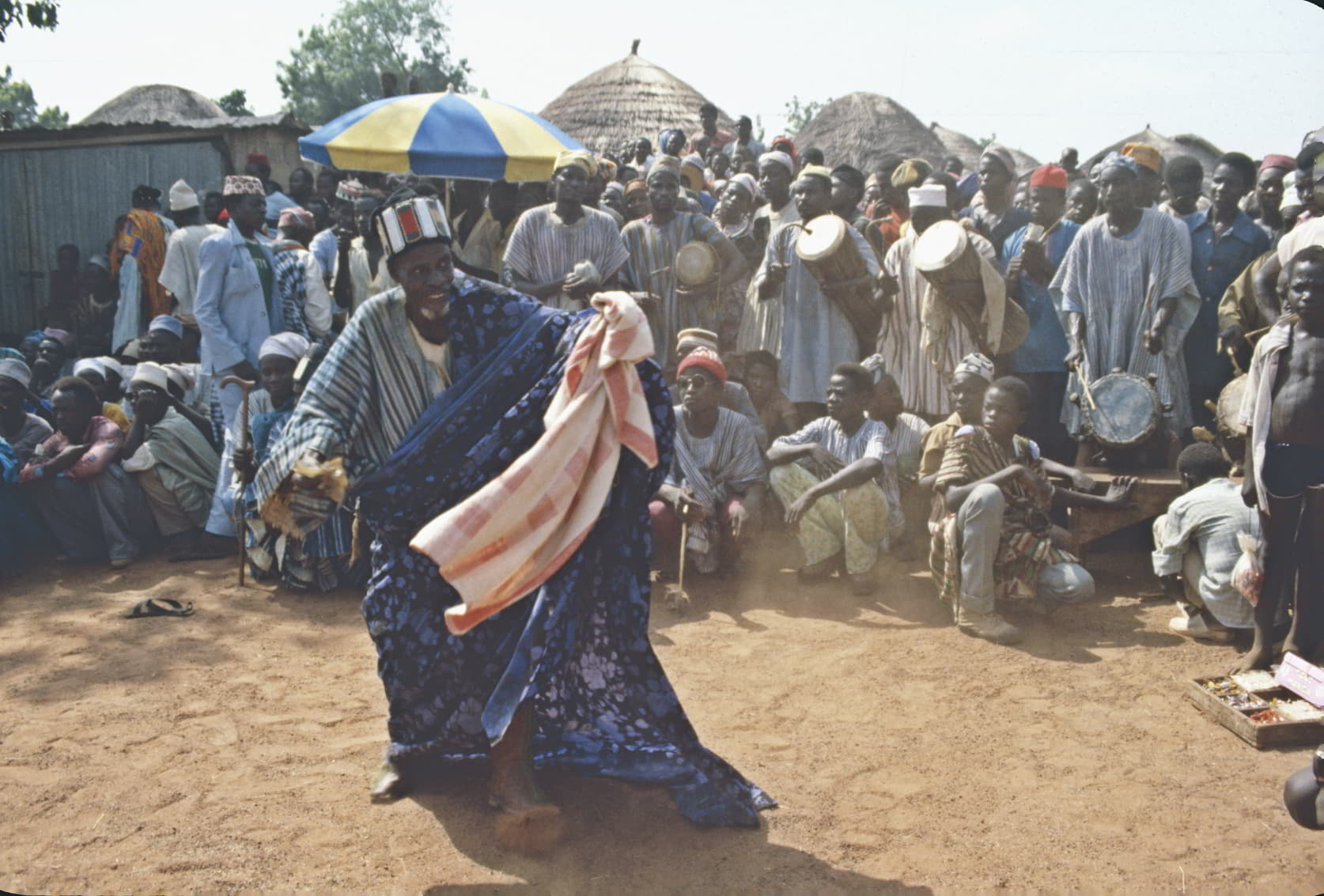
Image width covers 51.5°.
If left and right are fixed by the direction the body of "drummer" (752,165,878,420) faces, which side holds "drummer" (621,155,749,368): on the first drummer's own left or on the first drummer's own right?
on the first drummer's own right

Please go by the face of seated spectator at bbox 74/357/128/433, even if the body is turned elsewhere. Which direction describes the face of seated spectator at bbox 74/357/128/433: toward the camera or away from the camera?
toward the camera

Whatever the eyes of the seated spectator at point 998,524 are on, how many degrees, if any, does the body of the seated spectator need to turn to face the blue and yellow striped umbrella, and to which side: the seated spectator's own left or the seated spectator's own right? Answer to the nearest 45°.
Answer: approximately 90° to the seated spectator's own right

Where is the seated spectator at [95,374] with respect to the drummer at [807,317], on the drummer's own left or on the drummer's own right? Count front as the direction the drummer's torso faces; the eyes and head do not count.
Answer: on the drummer's own right

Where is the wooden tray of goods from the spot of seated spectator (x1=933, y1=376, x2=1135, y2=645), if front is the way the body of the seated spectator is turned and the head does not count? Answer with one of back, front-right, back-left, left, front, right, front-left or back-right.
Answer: front-left

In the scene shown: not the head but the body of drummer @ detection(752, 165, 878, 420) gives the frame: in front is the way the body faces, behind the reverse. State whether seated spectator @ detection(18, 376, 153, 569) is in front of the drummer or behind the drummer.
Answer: in front

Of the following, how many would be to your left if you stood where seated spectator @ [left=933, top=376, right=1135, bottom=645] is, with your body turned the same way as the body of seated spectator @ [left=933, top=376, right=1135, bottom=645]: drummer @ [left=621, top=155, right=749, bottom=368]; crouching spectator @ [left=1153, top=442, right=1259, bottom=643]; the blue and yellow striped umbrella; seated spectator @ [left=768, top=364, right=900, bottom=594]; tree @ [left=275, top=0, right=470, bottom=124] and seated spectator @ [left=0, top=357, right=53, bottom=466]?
1

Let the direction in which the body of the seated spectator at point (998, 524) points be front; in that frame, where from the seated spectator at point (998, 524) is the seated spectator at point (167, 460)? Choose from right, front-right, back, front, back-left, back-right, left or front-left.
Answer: right

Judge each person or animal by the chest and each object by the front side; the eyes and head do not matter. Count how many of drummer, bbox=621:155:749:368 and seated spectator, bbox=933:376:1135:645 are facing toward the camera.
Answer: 2

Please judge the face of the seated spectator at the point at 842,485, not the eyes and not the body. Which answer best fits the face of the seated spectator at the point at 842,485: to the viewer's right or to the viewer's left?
to the viewer's left

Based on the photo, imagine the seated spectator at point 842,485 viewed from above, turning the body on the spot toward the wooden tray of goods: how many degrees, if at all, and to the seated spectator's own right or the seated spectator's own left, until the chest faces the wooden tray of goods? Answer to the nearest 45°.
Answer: approximately 90° to the seated spectator's own left

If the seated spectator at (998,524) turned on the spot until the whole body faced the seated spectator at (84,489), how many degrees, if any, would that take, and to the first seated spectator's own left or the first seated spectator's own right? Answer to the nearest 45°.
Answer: approximately 90° to the first seated spectator's own right

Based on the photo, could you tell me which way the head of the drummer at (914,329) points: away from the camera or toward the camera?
toward the camera

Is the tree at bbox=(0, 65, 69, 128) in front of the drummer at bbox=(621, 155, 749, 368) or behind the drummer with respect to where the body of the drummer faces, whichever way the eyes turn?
behind

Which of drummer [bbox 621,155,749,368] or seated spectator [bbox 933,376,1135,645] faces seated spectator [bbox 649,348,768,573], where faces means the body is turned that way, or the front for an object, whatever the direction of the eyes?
the drummer

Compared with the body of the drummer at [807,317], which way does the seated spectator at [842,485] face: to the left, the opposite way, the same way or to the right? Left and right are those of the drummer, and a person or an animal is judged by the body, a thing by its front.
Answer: the same way

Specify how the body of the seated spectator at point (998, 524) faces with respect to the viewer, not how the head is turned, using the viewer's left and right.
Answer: facing the viewer

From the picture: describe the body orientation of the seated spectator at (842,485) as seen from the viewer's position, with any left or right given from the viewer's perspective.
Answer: facing the viewer and to the left of the viewer

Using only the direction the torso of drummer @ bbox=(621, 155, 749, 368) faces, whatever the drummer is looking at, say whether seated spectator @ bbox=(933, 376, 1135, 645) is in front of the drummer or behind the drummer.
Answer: in front
